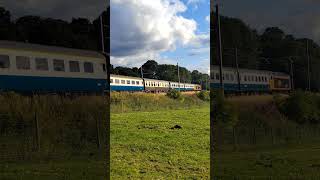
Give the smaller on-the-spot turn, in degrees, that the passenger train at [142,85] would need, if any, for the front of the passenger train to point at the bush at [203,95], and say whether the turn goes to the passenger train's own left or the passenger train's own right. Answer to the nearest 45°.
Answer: approximately 45° to the passenger train's own right

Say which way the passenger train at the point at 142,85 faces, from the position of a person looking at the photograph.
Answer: facing away from the viewer and to the right of the viewer

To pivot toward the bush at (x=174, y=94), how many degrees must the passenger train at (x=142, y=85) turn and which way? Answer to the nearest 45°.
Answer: approximately 45° to its right
